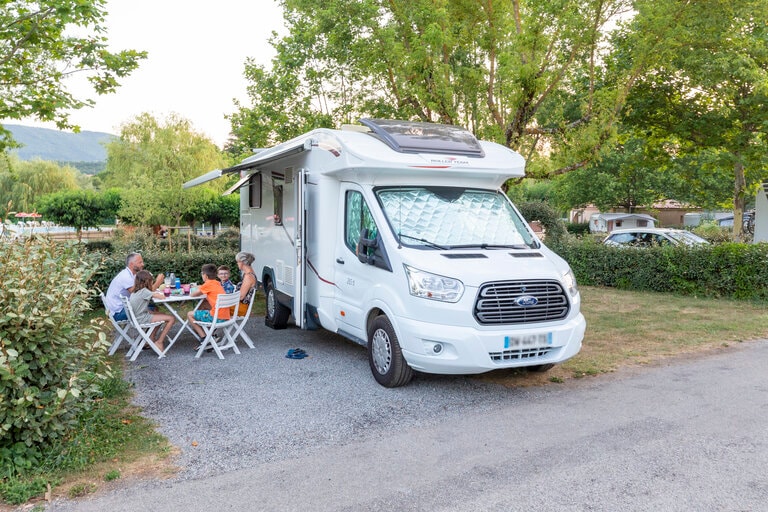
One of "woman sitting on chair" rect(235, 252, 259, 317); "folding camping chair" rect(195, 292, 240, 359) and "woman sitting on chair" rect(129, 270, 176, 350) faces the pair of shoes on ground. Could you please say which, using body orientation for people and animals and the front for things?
"woman sitting on chair" rect(129, 270, 176, 350)

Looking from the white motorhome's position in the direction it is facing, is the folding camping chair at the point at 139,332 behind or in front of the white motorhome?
behind

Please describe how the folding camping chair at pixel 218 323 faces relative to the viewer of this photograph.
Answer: facing away from the viewer and to the left of the viewer

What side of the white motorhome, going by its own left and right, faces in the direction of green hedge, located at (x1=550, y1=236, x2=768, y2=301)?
left

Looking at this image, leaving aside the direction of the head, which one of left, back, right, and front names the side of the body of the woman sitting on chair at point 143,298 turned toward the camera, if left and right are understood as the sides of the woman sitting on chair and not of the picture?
right

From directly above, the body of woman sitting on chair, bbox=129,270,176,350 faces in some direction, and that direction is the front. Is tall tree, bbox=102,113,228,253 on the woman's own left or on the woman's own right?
on the woman's own left

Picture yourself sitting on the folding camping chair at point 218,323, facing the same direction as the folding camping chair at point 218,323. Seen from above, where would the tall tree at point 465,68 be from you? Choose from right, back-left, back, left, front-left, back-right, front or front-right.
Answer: right

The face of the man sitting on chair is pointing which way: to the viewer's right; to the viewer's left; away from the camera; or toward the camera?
to the viewer's right

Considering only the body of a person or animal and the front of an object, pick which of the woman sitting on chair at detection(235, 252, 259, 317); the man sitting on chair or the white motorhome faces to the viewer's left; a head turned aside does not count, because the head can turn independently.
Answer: the woman sitting on chair

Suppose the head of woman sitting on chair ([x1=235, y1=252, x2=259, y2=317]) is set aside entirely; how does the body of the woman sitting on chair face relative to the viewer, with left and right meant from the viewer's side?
facing to the left of the viewer

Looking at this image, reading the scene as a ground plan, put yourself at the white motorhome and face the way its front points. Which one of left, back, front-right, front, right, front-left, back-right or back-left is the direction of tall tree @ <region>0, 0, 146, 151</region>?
back

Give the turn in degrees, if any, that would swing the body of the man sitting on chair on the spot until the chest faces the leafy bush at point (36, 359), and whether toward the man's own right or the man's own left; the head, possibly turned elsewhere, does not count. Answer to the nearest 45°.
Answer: approximately 90° to the man's own right

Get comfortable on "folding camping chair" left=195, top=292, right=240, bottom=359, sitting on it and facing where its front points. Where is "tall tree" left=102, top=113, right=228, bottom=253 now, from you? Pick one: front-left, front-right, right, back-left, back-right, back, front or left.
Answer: front-right

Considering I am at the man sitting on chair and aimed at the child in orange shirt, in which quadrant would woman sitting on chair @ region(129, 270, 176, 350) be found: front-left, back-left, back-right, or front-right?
front-right

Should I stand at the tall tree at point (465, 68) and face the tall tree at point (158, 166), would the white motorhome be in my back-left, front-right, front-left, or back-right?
back-left

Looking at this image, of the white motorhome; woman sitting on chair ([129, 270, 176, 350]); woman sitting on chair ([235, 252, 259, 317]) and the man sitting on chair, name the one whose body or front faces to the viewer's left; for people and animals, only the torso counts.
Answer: woman sitting on chair ([235, 252, 259, 317])

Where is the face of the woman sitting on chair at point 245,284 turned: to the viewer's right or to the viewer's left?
to the viewer's left

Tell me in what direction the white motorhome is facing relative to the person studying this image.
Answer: facing the viewer and to the right of the viewer

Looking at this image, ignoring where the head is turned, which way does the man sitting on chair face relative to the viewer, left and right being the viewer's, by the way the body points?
facing to the right of the viewer
